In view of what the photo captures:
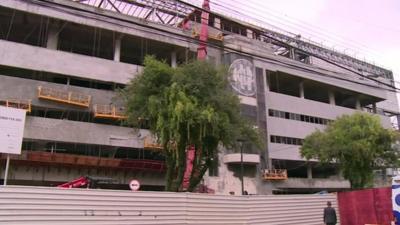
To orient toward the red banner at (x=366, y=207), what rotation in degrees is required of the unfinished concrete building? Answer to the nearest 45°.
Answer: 0° — it already faces it

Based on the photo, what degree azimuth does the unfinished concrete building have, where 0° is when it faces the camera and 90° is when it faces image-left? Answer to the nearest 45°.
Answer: approximately 315°

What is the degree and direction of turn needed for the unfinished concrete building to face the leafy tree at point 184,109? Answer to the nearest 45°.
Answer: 0° — it already faces it

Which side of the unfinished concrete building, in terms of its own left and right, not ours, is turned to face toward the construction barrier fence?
front

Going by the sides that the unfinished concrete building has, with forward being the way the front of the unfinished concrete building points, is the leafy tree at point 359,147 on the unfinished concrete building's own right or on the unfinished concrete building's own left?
on the unfinished concrete building's own left
